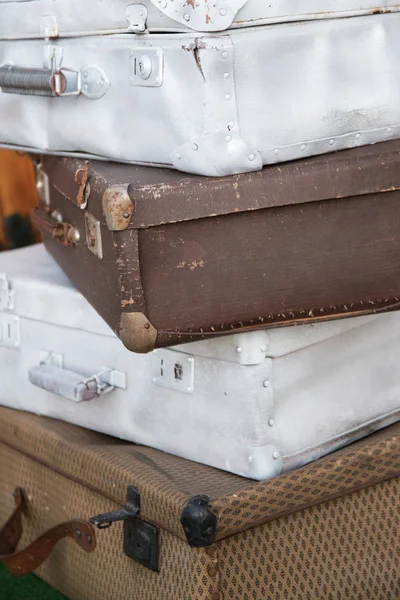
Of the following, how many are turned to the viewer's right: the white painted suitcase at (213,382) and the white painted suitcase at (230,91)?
0

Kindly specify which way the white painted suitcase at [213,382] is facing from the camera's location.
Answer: facing the viewer and to the left of the viewer

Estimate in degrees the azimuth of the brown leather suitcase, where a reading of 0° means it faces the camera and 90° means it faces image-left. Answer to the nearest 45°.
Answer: approximately 90°

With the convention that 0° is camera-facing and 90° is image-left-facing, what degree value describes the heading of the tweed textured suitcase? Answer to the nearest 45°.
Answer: approximately 45°
